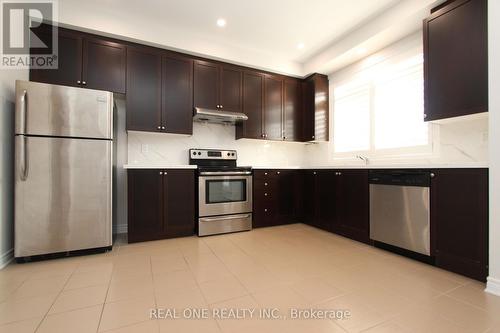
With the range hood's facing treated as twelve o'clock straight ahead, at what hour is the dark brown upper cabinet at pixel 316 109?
The dark brown upper cabinet is roughly at 10 o'clock from the range hood.

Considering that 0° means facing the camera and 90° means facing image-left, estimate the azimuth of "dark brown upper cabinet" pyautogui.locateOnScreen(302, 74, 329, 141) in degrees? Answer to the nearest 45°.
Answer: approximately 45°

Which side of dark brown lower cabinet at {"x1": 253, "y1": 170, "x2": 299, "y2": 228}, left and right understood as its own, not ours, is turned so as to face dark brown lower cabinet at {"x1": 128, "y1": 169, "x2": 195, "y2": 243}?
right

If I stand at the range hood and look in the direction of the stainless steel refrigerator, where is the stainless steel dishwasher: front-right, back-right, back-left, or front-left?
back-left

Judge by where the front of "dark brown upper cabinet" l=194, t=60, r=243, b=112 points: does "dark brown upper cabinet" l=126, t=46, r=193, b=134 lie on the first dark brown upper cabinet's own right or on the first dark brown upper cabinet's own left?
on the first dark brown upper cabinet's own right
